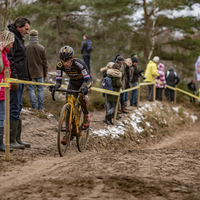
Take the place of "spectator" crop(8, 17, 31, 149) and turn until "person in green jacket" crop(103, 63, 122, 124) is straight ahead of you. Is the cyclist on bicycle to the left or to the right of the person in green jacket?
right

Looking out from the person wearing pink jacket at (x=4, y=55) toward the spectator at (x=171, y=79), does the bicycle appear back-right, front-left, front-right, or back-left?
front-right

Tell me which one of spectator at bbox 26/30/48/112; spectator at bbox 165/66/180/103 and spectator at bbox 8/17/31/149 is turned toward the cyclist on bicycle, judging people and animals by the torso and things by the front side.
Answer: spectator at bbox 8/17/31/149

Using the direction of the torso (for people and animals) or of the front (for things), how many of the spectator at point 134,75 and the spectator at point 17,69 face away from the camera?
0

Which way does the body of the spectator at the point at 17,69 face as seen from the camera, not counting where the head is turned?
to the viewer's right

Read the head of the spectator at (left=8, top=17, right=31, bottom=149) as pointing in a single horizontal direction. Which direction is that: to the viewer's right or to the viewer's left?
to the viewer's right

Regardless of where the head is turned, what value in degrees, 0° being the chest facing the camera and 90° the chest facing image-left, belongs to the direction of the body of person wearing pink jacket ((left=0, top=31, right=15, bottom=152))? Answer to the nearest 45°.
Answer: approximately 270°
